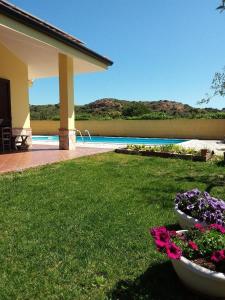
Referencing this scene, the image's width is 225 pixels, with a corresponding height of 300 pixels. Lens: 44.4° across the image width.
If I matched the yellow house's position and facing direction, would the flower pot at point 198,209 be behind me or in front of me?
in front

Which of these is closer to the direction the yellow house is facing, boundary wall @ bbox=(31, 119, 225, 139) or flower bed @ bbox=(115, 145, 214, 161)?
the flower bed

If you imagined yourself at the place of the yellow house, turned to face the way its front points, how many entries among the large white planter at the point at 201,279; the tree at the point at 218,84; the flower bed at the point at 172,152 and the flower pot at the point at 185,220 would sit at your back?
0

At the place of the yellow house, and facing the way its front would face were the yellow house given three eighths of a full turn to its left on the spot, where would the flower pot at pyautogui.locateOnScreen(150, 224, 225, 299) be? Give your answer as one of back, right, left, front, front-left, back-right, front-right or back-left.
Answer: back

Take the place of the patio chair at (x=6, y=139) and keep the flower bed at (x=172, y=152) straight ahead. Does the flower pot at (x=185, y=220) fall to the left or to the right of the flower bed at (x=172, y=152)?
right

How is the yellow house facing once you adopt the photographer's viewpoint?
facing the viewer and to the right of the viewer

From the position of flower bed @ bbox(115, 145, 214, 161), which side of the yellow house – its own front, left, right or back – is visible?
front

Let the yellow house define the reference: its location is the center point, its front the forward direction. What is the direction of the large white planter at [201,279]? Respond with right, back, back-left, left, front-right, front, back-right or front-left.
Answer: front-right

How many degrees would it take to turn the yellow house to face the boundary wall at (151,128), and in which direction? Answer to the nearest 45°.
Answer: approximately 90° to its left

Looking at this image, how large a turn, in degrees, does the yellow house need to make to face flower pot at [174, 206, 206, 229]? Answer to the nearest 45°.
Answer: approximately 45° to its right

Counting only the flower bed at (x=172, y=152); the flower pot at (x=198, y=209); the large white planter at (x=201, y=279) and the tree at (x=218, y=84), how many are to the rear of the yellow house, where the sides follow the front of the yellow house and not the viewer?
0

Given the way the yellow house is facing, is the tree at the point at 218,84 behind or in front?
in front

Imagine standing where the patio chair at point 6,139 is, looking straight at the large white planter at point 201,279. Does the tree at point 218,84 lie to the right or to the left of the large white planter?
left
